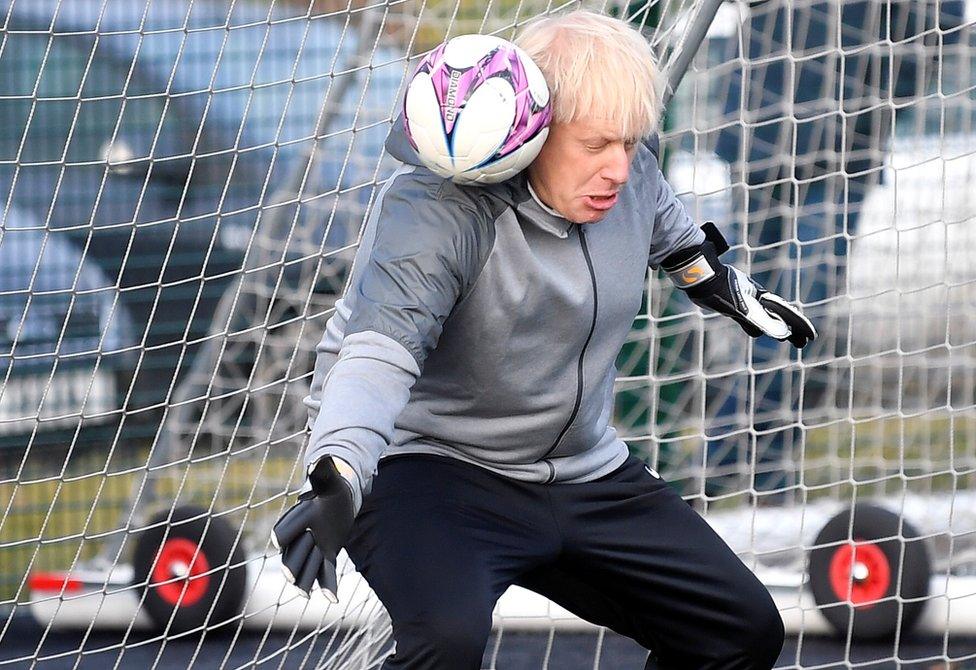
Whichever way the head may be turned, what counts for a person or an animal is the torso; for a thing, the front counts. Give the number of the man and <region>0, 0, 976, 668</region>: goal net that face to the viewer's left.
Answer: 0

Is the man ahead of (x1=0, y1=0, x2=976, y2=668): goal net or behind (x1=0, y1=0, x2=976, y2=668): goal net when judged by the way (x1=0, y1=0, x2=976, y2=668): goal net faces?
ahead

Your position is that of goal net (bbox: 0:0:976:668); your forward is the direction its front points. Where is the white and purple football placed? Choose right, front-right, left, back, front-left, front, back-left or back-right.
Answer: front

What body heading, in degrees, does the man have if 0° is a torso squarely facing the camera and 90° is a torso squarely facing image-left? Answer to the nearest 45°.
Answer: approximately 315°
